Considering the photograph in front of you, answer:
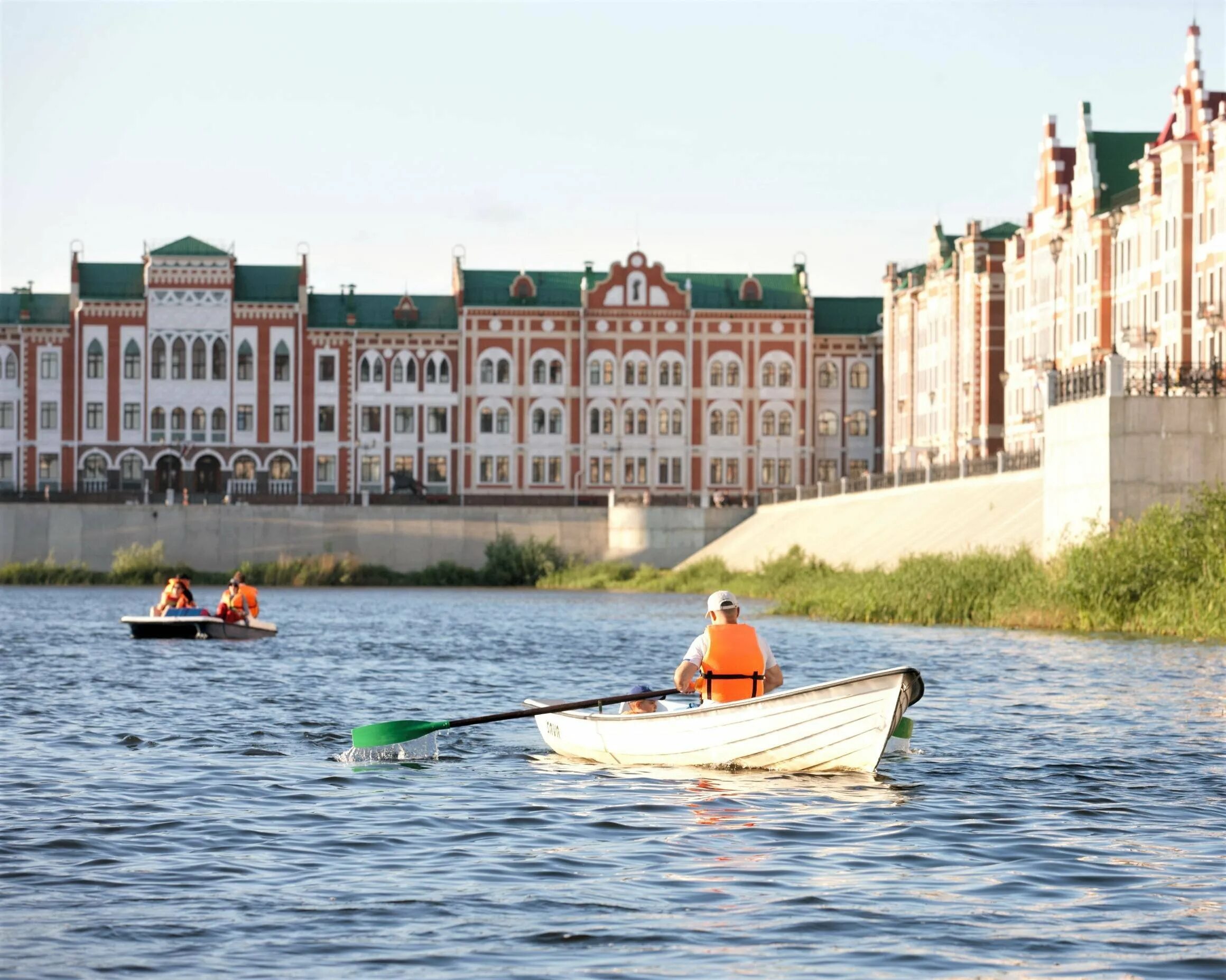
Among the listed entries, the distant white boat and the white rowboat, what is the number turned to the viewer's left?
1

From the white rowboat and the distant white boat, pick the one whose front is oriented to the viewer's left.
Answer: the distant white boat

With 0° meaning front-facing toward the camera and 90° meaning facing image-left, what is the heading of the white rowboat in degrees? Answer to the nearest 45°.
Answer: approximately 315°

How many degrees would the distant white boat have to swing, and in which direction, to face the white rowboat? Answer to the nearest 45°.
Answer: approximately 90° to its left

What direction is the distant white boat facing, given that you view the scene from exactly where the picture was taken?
facing to the left of the viewer
